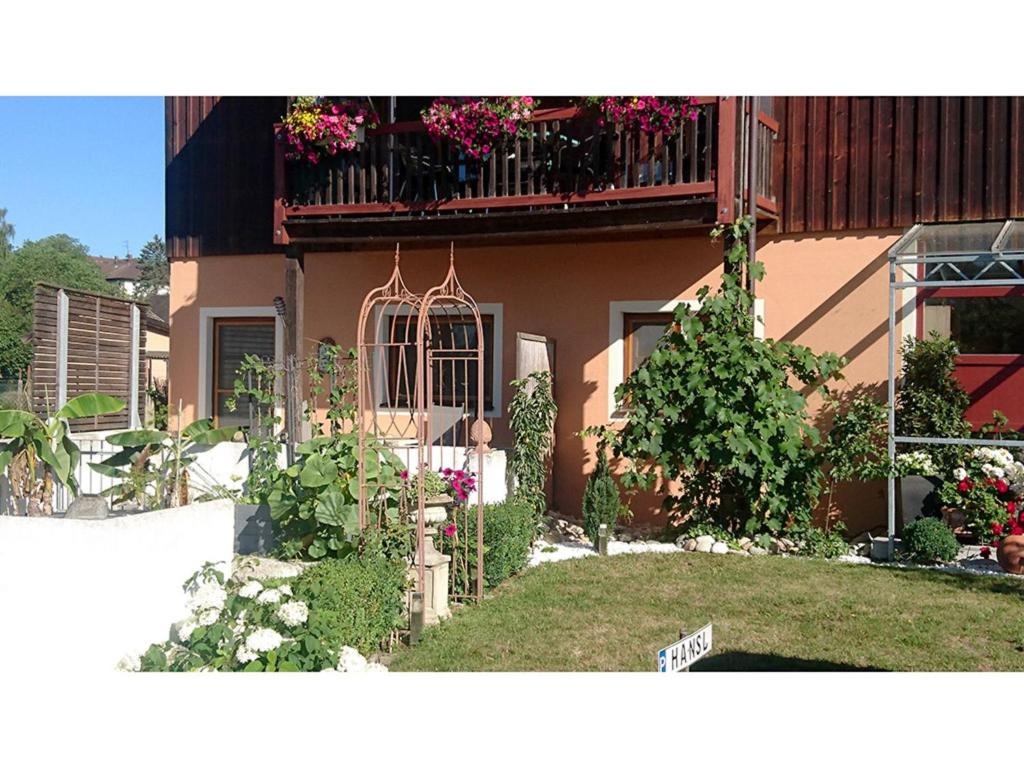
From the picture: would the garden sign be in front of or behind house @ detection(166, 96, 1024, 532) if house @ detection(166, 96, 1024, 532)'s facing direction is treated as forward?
in front

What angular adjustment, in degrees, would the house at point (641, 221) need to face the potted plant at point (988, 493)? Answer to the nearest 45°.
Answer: approximately 90° to its left

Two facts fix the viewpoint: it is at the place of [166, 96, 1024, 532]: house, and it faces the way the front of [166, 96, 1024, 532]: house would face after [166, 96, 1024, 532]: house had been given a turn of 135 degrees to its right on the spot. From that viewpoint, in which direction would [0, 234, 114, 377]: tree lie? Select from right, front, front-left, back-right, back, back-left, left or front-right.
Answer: front

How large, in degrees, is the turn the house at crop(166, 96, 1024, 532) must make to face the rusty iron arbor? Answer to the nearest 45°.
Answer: approximately 45° to its right

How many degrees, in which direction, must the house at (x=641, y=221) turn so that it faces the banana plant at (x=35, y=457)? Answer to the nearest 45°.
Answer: approximately 45° to its right

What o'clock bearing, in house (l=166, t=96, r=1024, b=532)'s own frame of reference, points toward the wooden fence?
The wooden fence is roughly at 3 o'clock from the house.

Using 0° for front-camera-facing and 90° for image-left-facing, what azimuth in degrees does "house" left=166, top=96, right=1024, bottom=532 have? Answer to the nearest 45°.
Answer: approximately 0°

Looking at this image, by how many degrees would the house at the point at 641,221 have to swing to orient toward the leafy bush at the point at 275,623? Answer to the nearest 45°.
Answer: approximately 45° to its right
